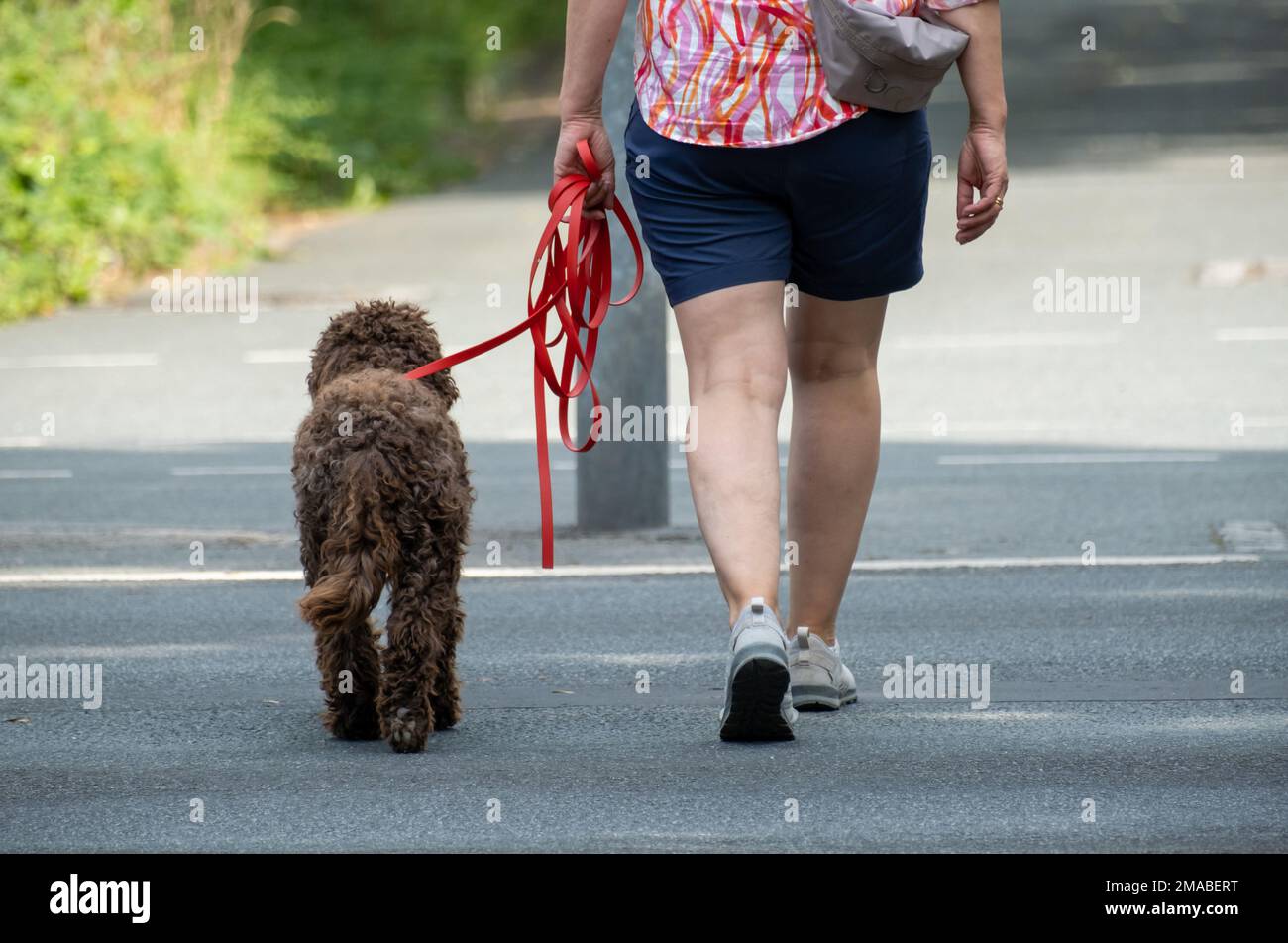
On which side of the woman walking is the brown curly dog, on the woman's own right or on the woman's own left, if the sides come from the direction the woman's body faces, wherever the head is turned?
on the woman's own left

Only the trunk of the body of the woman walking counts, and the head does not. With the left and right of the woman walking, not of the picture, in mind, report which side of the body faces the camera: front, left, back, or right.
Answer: back

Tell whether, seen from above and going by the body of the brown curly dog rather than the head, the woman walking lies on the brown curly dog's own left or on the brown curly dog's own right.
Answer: on the brown curly dog's own right

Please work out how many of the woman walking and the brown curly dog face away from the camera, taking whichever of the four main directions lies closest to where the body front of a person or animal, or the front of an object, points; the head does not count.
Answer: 2

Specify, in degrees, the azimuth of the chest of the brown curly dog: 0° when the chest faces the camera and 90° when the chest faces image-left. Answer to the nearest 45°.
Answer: approximately 180°
